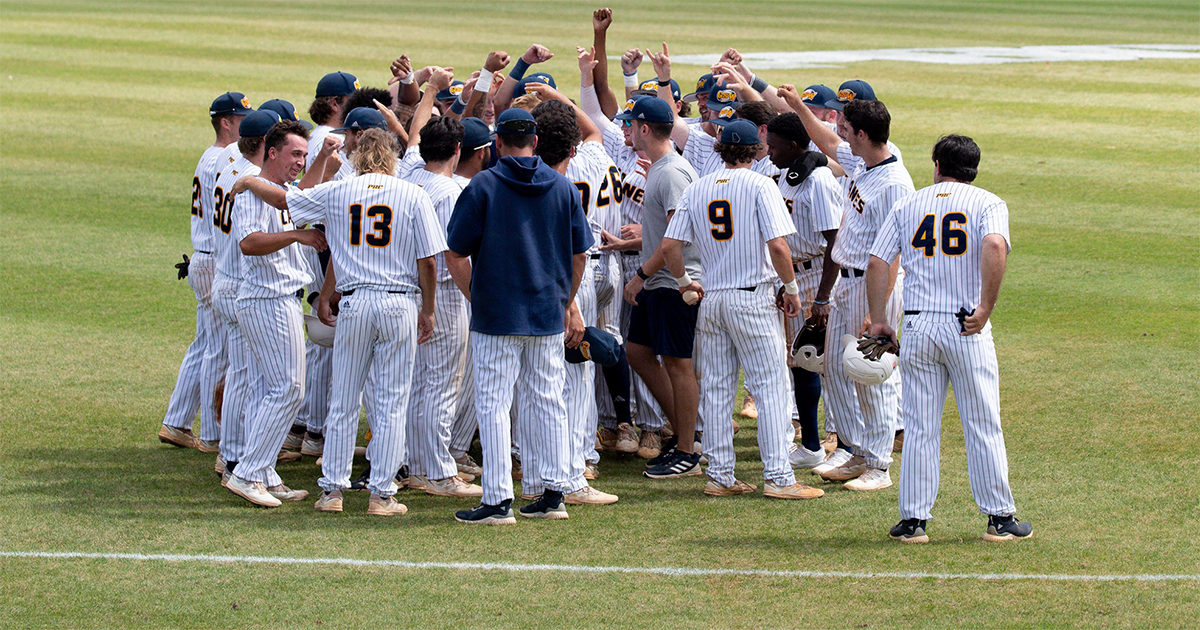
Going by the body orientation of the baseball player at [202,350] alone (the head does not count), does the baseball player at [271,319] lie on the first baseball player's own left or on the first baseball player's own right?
on the first baseball player's own right

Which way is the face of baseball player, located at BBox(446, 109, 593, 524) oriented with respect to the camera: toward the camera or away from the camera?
away from the camera

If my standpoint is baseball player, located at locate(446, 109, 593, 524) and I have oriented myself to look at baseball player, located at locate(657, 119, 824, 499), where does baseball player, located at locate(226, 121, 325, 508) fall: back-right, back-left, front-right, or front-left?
back-left

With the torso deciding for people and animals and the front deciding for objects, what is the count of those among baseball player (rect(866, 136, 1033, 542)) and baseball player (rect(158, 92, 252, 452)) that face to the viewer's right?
1

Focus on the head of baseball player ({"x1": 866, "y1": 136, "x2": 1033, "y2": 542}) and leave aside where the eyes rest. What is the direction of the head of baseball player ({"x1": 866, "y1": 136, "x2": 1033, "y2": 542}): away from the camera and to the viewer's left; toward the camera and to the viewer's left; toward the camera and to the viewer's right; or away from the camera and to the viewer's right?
away from the camera and to the viewer's left

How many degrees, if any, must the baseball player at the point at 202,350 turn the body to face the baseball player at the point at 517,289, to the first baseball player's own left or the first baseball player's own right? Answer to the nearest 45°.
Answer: approximately 45° to the first baseball player's own right

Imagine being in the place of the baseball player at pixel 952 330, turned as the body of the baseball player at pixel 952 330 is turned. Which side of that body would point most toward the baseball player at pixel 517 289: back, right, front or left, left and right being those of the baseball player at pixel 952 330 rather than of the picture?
left

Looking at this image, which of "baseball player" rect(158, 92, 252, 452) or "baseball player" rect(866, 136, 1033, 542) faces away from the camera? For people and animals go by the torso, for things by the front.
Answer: "baseball player" rect(866, 136, 1033, 542)

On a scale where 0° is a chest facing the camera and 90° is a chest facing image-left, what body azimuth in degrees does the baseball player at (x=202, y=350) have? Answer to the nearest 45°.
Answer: approximately 270°

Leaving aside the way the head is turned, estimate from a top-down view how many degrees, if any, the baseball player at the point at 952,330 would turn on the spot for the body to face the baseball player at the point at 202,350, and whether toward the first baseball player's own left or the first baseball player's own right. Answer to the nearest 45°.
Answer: approximately 90° to the first baseball player's own left

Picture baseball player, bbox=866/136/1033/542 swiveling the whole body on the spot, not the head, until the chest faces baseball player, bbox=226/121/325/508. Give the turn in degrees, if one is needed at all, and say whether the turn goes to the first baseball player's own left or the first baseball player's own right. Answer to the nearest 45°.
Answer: approximately 90° to the first baseball player's own left

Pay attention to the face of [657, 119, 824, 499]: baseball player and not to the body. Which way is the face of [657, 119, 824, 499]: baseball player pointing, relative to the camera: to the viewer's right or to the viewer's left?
to the viewer's left

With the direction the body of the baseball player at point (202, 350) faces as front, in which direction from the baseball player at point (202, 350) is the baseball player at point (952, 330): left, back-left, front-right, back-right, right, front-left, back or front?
front-right

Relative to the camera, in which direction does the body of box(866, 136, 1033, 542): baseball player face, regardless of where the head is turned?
away from the camera
